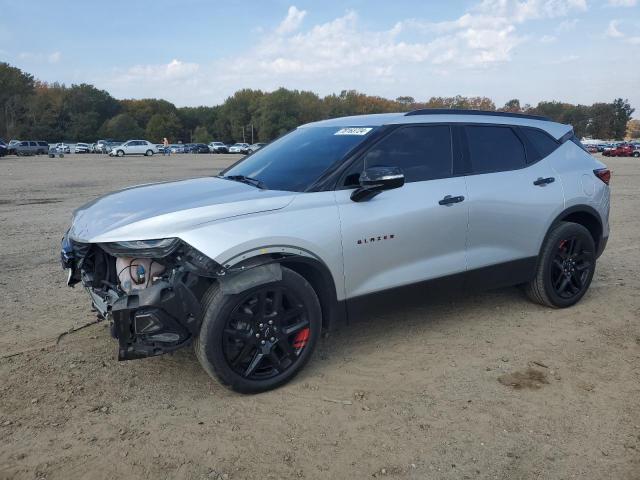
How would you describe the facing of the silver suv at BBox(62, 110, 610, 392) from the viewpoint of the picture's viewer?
facing the viewer and to the left of the viewer
